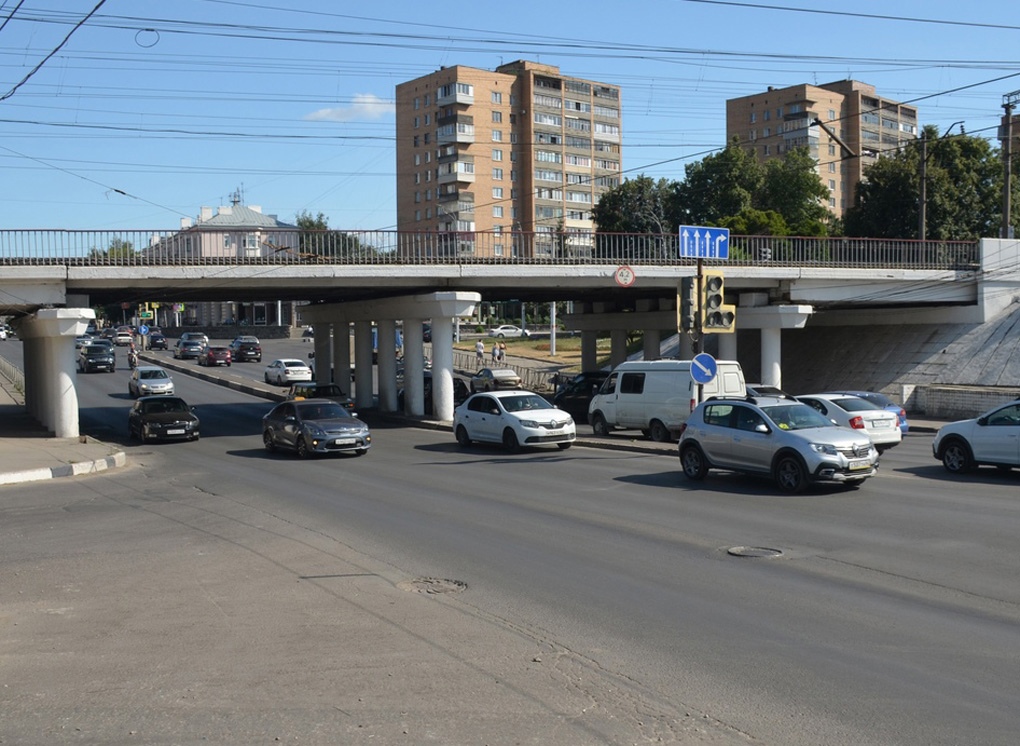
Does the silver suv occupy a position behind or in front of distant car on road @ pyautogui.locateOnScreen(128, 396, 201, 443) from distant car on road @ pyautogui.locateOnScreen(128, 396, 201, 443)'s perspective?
in front

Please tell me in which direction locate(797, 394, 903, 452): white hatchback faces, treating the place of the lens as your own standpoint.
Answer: facing away from the viewer and to the left of the viewer

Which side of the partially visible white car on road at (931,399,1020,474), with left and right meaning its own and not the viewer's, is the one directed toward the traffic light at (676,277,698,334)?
front

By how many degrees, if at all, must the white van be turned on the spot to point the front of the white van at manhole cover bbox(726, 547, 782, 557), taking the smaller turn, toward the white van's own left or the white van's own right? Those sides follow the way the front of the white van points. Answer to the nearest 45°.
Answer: approximately 135° to the white van's own left

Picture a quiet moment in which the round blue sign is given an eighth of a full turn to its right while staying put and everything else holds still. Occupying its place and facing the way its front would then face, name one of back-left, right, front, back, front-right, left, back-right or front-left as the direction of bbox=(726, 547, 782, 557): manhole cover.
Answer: front-left

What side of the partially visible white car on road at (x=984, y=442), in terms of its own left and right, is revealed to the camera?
left

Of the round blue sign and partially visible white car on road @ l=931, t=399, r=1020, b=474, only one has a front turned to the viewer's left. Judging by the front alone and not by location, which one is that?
the partially visible white car on road

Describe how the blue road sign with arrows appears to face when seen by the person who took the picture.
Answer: facing the viewer

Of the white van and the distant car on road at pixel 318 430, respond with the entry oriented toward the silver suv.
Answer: the distant car on road

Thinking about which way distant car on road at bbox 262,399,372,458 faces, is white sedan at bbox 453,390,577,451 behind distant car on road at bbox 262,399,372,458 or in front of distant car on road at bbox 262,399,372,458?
in front

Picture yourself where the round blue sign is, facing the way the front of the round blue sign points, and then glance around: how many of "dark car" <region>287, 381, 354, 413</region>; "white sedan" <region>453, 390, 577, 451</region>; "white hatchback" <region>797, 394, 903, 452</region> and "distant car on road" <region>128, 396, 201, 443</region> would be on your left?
1

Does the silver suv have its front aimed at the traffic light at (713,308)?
no

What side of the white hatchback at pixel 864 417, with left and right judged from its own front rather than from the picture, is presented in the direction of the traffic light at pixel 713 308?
left

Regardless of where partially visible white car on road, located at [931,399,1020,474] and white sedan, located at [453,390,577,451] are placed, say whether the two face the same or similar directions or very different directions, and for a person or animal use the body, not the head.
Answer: very different directions

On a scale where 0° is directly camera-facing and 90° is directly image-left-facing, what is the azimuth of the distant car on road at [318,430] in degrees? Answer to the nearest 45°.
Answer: approximately 315°

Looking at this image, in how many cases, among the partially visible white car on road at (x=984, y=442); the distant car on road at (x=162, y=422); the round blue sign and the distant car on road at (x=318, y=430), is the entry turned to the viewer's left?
1

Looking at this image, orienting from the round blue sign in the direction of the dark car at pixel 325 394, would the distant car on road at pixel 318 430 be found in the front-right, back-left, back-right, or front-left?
front-left
